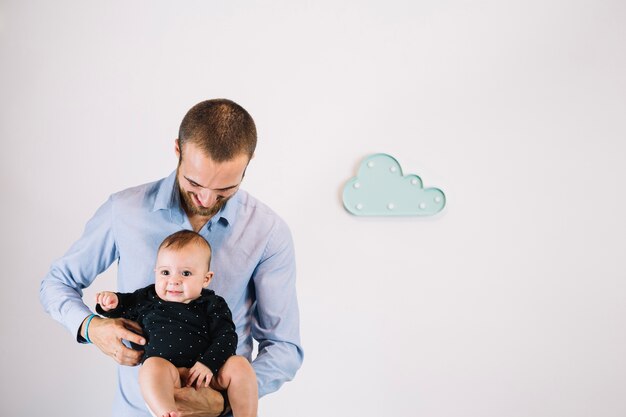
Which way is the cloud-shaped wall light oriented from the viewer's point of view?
toward the camera

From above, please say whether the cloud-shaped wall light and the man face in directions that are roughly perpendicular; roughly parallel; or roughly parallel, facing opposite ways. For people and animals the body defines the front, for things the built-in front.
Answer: roughly parallel

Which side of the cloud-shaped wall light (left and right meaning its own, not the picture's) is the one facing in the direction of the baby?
front

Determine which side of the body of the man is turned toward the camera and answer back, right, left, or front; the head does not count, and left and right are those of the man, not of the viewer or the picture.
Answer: front

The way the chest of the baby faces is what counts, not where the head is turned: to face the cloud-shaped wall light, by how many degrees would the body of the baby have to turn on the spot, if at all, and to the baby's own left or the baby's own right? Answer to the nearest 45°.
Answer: approximately 135° to the baby's own left

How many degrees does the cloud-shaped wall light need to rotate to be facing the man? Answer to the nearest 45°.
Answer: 0° — it already faces them

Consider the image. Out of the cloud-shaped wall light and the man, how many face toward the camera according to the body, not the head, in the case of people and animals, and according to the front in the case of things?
2

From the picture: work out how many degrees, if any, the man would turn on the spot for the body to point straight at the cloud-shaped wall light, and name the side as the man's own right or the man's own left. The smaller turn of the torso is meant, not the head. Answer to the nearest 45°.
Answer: approximately 135° to the man's own left

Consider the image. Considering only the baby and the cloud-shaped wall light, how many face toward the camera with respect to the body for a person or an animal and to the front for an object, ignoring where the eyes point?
2
